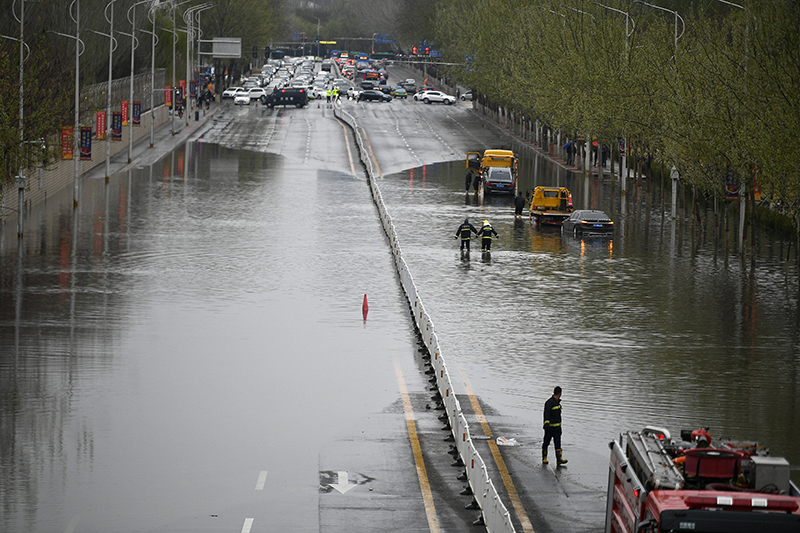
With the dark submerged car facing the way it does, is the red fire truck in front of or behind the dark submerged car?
behind

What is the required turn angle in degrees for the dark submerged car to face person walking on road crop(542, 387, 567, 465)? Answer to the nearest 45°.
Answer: approximately 135° to its left

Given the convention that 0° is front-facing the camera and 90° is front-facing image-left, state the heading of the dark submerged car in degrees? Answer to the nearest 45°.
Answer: approximately 135°
